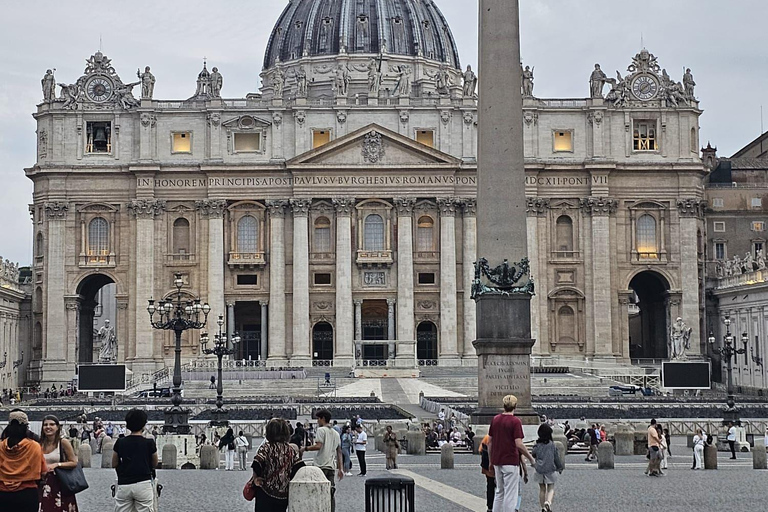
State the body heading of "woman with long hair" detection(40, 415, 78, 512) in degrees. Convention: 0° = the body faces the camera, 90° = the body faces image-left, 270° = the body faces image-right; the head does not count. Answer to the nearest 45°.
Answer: approximately 45°

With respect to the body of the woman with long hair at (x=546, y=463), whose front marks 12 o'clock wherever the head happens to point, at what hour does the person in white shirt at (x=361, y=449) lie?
The person in white shirt is roughly at 11 o'clock from the woman with long hair.

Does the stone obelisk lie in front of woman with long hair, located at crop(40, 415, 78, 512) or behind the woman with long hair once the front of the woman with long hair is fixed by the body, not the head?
behind

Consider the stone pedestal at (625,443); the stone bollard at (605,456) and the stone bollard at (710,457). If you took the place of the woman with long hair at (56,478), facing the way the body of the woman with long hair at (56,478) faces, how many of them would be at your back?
3

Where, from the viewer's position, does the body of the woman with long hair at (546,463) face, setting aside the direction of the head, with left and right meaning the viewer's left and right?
facing away from the viewer

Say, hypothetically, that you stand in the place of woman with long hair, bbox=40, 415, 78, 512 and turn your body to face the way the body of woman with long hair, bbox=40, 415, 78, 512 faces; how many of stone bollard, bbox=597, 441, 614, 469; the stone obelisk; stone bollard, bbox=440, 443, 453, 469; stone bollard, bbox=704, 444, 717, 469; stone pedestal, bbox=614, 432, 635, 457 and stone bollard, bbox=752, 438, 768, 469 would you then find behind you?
6

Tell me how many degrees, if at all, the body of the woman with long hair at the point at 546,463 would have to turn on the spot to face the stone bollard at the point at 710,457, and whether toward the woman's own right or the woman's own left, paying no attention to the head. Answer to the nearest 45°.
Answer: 0° — they already face it

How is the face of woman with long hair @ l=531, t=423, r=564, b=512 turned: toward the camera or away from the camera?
away from the camera

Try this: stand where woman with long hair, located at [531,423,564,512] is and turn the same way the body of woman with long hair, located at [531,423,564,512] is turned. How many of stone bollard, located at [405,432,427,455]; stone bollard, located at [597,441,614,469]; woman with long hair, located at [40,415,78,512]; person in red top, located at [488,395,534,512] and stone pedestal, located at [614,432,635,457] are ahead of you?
3

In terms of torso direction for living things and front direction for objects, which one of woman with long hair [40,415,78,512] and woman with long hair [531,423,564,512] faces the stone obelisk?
woman with long hair [531,423,564,512]

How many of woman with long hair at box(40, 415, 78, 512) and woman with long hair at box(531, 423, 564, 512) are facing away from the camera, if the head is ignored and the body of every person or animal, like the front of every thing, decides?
1

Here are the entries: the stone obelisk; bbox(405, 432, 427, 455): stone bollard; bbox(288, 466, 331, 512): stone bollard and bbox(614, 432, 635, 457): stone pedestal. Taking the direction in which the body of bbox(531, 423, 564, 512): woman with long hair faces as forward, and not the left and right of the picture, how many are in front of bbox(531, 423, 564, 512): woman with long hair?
3

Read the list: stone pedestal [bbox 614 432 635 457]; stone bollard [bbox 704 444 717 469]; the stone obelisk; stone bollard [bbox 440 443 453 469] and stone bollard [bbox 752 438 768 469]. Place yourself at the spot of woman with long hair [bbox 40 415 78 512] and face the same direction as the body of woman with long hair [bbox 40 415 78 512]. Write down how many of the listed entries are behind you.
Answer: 5

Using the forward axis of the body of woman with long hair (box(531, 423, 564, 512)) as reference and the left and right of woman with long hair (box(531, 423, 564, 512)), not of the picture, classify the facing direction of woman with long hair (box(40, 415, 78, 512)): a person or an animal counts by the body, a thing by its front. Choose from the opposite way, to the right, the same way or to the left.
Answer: the opposite way

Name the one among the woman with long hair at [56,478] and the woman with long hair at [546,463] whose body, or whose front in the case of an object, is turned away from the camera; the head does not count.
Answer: the woman with long hair at [546,463]
